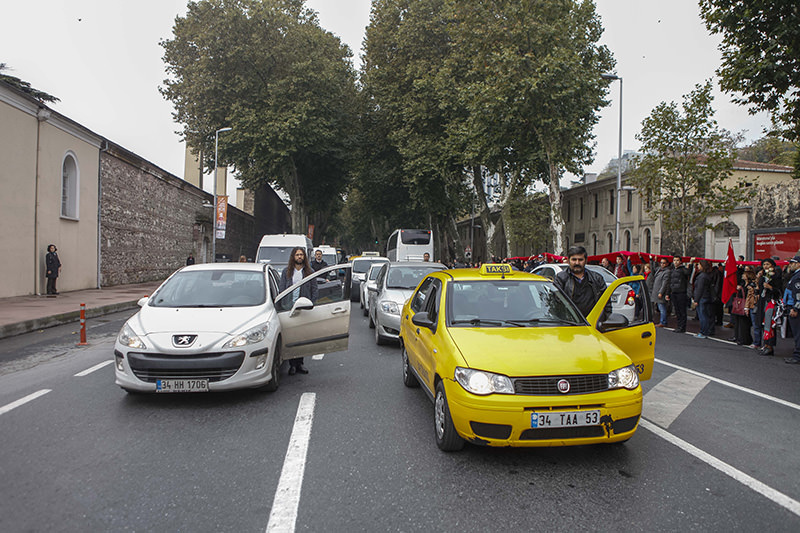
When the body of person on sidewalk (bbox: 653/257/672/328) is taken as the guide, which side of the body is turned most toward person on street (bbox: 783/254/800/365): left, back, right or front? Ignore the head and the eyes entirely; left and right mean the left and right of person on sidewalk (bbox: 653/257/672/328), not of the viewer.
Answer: left

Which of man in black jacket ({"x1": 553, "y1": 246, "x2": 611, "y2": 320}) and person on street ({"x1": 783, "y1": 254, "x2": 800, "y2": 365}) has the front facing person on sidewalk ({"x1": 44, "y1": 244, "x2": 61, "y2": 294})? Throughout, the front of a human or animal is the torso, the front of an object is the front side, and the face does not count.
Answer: person on street ({"x1": 783, "y1": 254, "x2": 800, "y2": 365})

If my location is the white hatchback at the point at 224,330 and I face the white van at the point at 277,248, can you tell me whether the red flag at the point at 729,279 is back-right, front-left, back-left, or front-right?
front-right

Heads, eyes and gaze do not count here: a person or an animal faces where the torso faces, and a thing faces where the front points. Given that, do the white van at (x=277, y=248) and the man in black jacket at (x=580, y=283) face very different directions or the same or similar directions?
same or similar directions

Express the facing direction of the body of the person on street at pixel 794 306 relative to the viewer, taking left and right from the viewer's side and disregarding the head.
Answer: facing to the left of the viewer

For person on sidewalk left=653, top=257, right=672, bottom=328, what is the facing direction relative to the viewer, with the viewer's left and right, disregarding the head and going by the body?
facing the viewer and to the left of the viewer

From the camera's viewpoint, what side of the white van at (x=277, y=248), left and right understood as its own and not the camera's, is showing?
front

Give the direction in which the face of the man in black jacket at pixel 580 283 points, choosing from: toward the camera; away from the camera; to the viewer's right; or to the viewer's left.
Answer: toward the camera

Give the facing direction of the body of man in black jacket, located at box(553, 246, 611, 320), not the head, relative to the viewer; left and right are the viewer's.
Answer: facing the viewer

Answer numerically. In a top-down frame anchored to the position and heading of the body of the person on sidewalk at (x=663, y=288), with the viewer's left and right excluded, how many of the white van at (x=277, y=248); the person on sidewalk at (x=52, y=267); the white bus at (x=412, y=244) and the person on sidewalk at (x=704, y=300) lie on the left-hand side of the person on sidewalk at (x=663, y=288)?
1
